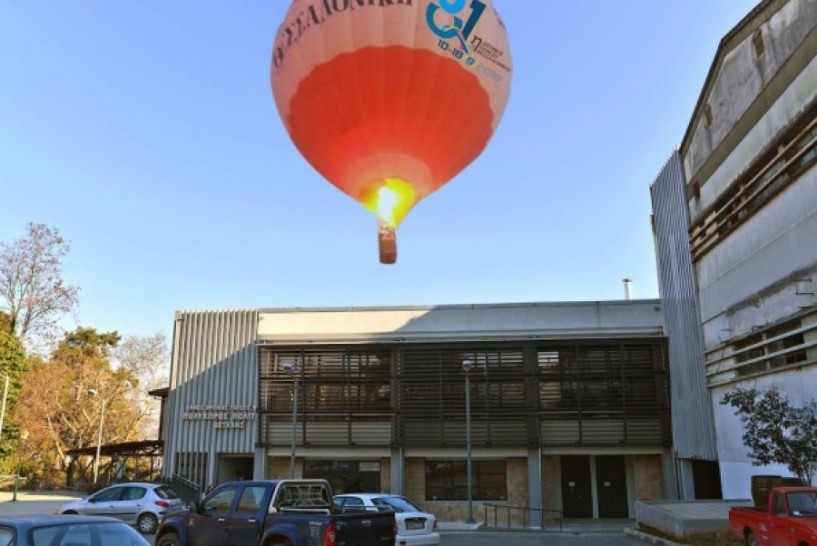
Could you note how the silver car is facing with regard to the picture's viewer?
facing away from the viewer and to the left of the viewer

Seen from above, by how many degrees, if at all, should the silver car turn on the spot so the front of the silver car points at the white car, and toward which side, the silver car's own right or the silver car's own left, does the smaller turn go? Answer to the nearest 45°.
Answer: approximately 180°

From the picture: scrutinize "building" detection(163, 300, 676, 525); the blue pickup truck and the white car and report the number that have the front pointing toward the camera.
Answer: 1

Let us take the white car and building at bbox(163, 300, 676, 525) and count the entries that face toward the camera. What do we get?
1

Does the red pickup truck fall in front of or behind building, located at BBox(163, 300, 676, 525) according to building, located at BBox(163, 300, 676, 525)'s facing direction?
in front

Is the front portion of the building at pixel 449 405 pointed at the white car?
yes

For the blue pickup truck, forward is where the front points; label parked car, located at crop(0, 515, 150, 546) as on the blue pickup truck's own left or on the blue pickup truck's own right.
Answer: on the blue pickup truck's own left

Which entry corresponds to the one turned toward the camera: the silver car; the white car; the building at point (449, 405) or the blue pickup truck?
the building

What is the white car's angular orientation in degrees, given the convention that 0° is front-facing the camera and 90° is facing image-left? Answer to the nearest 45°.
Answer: approximately 135°

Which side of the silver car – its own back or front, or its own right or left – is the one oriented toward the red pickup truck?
back

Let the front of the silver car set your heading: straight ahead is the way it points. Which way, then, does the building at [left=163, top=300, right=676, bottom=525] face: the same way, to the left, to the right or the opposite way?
to the left

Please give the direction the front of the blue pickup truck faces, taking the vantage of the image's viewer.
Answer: facing away from the viewer and to the left of the viewer

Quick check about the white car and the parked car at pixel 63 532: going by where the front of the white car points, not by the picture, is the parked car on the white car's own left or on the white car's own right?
on the white car's own left
